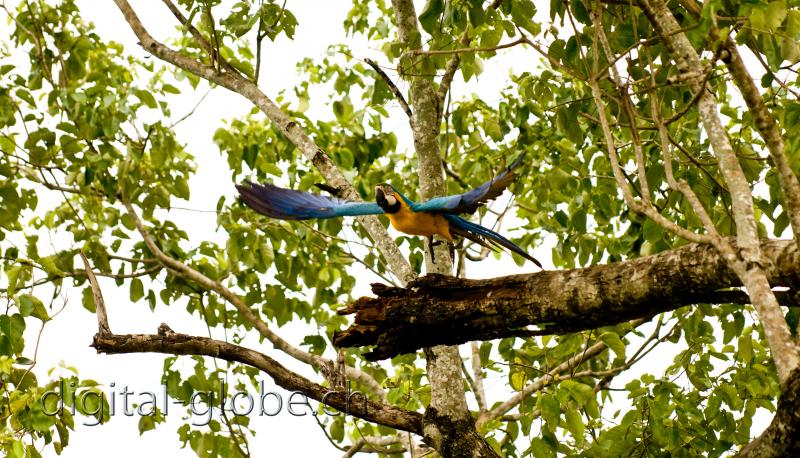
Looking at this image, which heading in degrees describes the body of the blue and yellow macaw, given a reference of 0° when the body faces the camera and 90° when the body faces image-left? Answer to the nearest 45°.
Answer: approximately 45°
